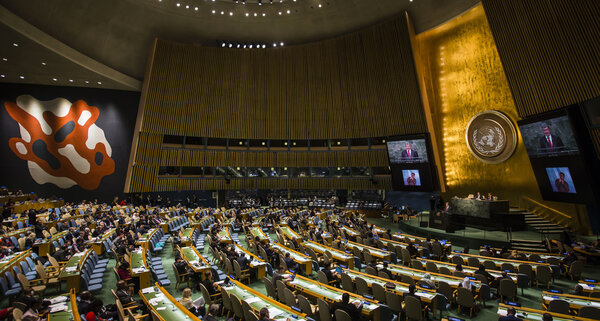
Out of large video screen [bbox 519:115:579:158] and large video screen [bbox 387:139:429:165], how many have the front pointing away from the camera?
0

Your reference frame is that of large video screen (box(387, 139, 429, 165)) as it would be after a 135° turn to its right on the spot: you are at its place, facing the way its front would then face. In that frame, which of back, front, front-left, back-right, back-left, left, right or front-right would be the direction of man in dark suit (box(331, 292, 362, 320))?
back-left

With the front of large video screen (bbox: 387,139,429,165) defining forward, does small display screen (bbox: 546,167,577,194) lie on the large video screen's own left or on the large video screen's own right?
on the large video screen's own left

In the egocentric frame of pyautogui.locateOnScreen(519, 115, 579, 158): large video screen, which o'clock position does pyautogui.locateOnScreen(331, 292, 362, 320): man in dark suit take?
The man in dark suit is roughly at 11 o'clock from the large video screen.

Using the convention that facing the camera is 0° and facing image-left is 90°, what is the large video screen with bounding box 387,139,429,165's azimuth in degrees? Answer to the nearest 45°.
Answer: approximately 0°

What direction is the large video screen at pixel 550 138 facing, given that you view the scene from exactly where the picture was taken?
facing the viewer and to the left of the viewer
